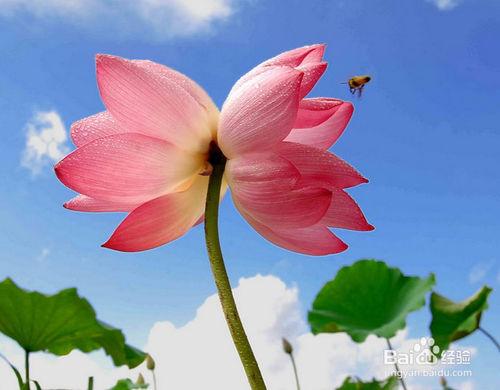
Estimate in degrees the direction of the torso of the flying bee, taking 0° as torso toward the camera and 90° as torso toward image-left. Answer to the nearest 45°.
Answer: approximately 90°
